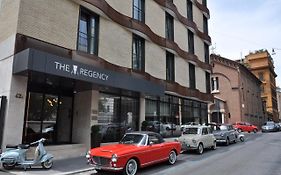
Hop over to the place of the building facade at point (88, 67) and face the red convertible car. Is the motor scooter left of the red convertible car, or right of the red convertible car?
right

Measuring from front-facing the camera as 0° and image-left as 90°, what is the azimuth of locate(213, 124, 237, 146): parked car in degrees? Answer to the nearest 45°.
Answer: approximately 45°

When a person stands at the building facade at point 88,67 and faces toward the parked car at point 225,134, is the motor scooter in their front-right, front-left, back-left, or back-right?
back-right

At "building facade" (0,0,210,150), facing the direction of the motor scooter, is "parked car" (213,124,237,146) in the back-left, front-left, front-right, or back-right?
back-left

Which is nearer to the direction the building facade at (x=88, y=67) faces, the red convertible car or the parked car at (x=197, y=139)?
the red convertible car

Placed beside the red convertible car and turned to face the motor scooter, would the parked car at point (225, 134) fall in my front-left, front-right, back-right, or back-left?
back-right

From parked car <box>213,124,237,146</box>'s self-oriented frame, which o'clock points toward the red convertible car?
The red convertible car is roughly at 11 o'clock from the parked car.

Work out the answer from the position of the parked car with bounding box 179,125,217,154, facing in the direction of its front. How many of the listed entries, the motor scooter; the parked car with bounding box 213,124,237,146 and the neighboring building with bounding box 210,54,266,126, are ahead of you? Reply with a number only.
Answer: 1

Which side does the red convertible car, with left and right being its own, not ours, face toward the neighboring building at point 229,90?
back

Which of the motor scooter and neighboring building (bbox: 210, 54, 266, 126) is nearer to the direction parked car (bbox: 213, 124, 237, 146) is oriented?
the motor scooter

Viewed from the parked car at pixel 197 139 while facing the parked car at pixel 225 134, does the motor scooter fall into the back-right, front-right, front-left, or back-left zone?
back-left

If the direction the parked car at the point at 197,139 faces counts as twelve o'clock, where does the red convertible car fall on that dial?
The red convertible car is roughly at 11 o'clock from the parked car.

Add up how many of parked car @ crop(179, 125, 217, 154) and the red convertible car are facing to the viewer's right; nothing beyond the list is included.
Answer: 0

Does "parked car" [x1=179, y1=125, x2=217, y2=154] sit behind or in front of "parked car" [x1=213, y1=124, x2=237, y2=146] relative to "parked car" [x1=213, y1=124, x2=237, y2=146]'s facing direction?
in front
